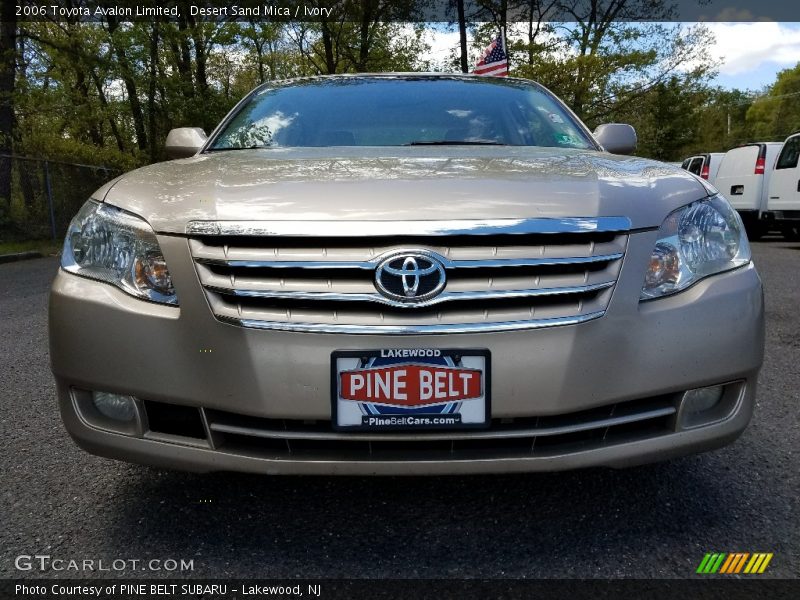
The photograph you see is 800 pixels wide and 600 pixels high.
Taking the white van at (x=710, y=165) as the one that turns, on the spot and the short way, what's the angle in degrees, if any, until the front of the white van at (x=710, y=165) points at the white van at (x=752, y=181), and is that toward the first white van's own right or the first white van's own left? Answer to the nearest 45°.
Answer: approximately 90° to the first white van's own right

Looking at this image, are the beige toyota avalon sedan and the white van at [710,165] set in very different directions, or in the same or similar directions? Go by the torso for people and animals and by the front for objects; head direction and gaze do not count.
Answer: very different directions

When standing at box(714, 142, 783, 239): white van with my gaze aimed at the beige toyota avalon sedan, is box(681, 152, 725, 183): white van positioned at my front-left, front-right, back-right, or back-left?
back-right

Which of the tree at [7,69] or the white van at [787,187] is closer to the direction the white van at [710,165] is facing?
the tree

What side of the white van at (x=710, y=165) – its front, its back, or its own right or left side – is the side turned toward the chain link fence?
left

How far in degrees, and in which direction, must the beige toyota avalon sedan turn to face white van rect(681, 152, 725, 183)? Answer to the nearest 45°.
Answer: approximately 135° to its left

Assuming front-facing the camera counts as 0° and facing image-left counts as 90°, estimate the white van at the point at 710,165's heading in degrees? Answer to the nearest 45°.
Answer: approximately 135°

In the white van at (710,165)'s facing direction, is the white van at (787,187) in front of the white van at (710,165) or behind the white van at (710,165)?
behind

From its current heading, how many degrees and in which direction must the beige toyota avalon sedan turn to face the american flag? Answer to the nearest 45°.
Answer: approximately 180°

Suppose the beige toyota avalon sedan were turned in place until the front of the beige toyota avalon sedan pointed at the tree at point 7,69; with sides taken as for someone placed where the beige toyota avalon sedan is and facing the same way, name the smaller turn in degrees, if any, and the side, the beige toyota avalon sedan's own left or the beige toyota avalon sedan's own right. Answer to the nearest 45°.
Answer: approximately 135° to the beige toyota avalon sedan's own right

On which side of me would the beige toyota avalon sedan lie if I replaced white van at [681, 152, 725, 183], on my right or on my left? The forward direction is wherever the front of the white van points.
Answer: on my left

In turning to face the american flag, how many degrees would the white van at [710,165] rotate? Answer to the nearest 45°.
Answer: approximately 90° to its left

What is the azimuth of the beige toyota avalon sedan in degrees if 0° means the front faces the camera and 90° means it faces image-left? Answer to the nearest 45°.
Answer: approximately 0°
